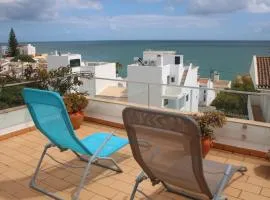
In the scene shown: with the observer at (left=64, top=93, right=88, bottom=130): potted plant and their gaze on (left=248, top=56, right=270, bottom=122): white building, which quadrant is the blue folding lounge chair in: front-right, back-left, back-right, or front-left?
back-right

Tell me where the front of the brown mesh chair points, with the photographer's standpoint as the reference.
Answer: facing away from the viewer and to the right of the viewer

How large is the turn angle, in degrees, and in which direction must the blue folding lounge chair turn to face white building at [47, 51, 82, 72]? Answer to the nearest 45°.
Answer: approximately 45° to its left

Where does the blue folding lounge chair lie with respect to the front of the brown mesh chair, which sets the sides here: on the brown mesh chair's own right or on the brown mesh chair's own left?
on the brown mesh chair's own left

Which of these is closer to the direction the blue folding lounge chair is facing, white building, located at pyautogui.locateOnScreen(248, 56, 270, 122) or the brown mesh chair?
the white building

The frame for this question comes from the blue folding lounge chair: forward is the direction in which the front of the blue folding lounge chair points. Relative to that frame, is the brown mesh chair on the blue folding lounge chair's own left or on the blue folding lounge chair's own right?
on the blue folding lounge chair's own right

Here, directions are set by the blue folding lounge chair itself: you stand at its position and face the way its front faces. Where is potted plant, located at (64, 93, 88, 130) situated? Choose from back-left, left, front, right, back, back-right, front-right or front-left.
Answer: front-left

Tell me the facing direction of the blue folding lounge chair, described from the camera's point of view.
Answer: facing away from the viewer and to the right of the viewer
